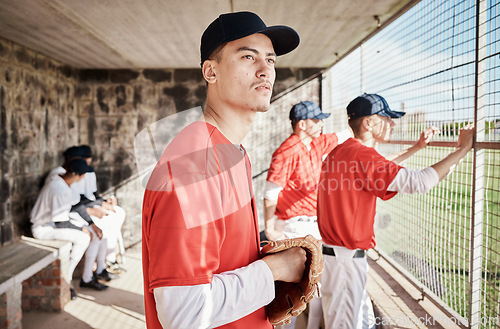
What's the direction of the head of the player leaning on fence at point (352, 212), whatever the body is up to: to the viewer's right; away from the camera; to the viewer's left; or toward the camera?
to the viewer's right

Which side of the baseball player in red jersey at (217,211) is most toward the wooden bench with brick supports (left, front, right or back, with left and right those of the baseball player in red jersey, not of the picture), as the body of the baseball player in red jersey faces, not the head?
back

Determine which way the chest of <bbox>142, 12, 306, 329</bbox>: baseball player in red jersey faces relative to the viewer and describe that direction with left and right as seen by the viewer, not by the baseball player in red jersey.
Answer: facing the viewer and to the right of the viewer

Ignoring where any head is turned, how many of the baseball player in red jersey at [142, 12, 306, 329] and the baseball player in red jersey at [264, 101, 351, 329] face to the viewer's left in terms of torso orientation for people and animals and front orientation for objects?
0

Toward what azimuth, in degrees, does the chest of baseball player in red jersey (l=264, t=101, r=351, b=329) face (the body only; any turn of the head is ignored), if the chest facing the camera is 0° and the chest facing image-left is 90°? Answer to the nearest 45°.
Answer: approximately 315°

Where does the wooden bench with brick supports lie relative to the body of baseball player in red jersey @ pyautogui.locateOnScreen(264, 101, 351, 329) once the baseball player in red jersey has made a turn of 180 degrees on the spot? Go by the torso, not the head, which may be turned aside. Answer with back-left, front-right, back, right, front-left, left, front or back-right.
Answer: front-left

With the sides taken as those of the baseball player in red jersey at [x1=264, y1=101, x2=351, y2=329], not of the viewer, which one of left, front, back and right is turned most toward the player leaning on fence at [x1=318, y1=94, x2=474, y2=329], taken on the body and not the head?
front

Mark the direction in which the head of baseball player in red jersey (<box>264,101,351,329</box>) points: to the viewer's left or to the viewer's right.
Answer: to the viewer's right
